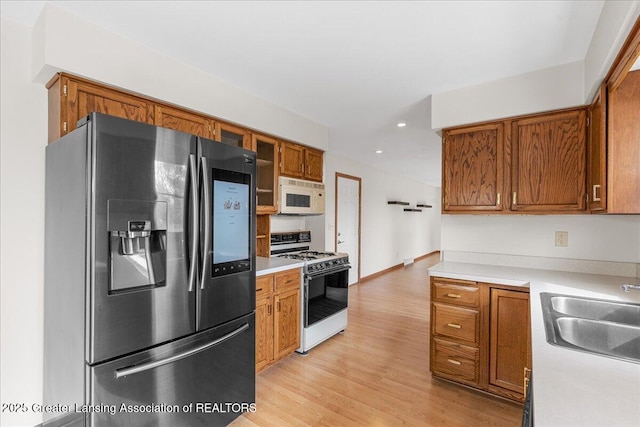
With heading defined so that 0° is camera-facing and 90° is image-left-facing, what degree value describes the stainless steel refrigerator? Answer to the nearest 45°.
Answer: approximately 315°

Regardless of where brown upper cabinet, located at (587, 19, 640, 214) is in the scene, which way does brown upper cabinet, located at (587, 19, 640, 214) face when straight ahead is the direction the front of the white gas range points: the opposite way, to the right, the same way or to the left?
the opposite way

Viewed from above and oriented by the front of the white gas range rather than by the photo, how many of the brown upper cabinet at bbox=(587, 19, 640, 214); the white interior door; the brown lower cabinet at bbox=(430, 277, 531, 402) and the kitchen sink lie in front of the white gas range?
3

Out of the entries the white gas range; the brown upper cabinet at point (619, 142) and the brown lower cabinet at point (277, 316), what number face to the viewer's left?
1

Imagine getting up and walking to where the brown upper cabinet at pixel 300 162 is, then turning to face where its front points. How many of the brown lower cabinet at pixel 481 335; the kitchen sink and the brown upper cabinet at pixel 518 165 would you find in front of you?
3

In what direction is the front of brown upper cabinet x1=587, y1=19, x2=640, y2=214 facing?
to the viewer's left

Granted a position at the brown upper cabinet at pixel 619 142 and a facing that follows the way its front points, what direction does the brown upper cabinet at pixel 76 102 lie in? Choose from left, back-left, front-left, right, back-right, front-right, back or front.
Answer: front-left

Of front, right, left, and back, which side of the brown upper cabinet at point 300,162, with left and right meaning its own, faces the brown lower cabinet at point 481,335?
front

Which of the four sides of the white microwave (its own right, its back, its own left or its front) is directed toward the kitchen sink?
front

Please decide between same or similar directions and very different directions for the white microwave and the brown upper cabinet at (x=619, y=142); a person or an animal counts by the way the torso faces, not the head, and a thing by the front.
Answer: very different directions

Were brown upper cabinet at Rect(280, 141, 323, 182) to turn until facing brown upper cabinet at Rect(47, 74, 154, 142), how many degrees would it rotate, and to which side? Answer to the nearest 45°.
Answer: approximately 90° to its right
